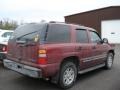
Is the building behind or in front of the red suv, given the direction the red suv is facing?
in front

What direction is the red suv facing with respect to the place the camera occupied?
facing away from the viewer and to the right of the viewer
